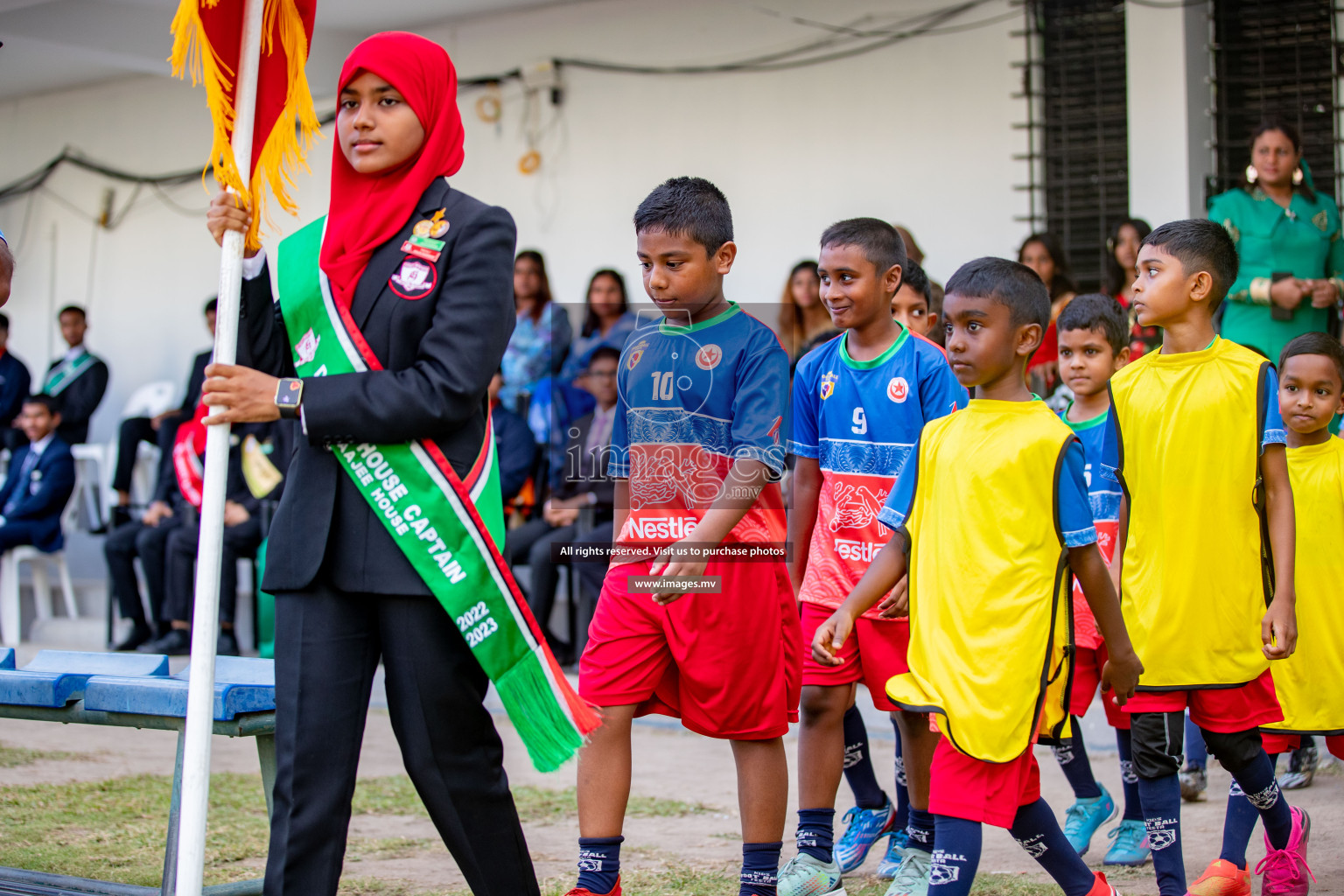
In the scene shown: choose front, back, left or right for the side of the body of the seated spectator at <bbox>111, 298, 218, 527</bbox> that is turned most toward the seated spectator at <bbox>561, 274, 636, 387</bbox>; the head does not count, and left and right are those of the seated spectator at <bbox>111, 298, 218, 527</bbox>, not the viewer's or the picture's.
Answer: left

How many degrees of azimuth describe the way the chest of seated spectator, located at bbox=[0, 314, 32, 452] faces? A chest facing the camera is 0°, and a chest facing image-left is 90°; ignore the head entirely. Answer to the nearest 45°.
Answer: approximately 0°

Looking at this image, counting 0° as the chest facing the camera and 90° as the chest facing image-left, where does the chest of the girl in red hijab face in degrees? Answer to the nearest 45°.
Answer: approximately 45°

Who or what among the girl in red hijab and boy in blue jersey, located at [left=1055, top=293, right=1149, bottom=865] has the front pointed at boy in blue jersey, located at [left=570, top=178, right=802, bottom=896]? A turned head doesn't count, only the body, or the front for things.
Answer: boy in blue jersey, located at [left=1055, top=293, right=1149, bottom=865]

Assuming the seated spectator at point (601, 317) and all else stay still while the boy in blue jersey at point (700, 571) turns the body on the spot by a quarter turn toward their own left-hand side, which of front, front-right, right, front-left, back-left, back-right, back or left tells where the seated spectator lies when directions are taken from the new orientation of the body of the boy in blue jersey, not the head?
back-left

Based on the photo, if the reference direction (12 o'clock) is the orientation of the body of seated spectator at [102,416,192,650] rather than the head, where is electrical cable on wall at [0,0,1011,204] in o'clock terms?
The electrical cable on wall is roughly at 8 o'clock from the seated spectator.

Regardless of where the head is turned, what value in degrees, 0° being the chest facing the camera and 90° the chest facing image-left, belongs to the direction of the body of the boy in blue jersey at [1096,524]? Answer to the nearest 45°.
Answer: approximately 45°

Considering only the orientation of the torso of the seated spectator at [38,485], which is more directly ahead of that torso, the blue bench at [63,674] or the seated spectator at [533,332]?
the blue bench

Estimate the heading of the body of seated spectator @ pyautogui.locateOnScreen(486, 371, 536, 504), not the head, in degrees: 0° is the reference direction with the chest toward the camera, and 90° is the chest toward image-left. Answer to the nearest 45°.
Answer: approximately 45°

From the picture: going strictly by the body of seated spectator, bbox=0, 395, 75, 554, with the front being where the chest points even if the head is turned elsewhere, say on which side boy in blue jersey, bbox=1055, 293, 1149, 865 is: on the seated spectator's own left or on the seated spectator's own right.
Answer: on the seated spectator's own left

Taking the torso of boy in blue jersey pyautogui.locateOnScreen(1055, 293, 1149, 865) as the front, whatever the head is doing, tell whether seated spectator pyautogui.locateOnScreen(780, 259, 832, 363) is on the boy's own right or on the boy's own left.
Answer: on the boy's own right

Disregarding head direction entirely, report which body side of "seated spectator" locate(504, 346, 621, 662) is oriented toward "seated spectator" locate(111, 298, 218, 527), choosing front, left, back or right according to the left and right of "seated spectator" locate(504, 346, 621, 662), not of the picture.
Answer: right

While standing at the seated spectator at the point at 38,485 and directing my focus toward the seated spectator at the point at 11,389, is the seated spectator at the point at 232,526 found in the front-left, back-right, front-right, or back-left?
back-right
